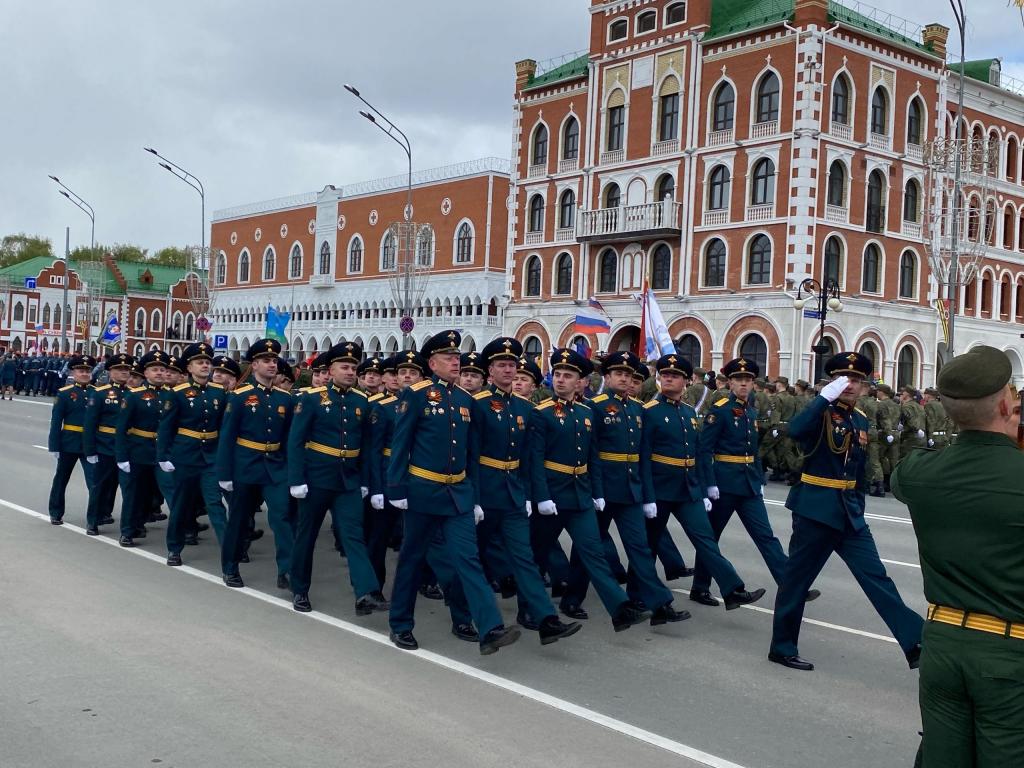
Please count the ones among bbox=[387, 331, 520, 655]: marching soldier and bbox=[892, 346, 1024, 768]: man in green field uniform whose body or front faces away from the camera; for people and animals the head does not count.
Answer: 1

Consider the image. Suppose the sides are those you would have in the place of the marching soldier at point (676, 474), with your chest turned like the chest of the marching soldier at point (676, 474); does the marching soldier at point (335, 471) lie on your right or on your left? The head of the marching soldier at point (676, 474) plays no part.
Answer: on your right

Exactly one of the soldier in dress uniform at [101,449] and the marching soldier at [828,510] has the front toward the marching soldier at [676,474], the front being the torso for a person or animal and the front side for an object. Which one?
the soldier in dress uniform

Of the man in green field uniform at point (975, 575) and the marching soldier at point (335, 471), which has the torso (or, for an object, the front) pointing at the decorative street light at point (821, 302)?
the man in green field uniform

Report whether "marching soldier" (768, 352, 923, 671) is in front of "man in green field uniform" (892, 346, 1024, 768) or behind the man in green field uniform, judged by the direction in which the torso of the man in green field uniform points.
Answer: in front

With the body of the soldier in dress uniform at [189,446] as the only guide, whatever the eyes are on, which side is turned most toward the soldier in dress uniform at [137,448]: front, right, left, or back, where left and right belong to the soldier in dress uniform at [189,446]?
back

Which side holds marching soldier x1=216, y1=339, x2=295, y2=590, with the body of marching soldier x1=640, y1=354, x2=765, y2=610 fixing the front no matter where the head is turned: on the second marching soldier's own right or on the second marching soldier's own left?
on the second marching soldier's own right

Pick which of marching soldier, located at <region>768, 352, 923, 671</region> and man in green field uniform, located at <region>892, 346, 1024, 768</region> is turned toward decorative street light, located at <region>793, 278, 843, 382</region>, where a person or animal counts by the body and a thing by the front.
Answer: the man in green field uniform

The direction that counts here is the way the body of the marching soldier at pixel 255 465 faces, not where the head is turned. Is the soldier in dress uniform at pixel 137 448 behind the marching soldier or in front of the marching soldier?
behind

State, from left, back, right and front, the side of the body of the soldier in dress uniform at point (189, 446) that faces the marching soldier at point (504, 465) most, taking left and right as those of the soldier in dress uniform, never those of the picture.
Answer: front

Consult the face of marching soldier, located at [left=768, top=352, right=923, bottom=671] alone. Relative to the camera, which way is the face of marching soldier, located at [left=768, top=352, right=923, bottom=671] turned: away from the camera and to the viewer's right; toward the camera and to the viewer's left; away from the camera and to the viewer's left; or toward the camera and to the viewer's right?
toward the camera and to the viewer's right
